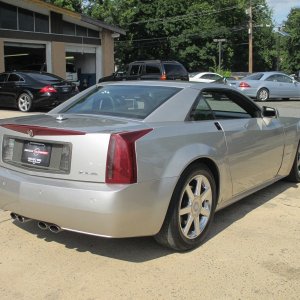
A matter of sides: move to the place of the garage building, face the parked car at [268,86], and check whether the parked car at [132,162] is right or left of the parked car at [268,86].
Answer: right

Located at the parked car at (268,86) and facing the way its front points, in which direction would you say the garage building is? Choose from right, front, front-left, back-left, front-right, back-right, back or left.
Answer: back-left

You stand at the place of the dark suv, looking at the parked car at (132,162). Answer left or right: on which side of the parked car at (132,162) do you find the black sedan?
right

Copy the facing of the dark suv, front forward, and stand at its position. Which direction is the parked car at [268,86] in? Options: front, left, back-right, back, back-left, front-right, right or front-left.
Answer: back-right

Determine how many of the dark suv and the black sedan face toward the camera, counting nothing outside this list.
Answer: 0

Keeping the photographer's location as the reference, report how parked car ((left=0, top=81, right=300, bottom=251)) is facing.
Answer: facing away from the viewer and to the right of the viewer

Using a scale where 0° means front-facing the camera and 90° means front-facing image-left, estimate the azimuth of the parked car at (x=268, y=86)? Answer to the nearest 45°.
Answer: approximately 225°

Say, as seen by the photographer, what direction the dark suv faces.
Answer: facing away from the viewer and to the left of the viewer

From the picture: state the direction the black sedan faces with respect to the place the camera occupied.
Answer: facing away from the viewer and to the left of the viewer

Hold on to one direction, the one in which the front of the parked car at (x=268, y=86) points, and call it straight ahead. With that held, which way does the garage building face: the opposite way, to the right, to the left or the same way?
to the right

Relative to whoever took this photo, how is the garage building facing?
facing the viewer and to the right of the viewer
